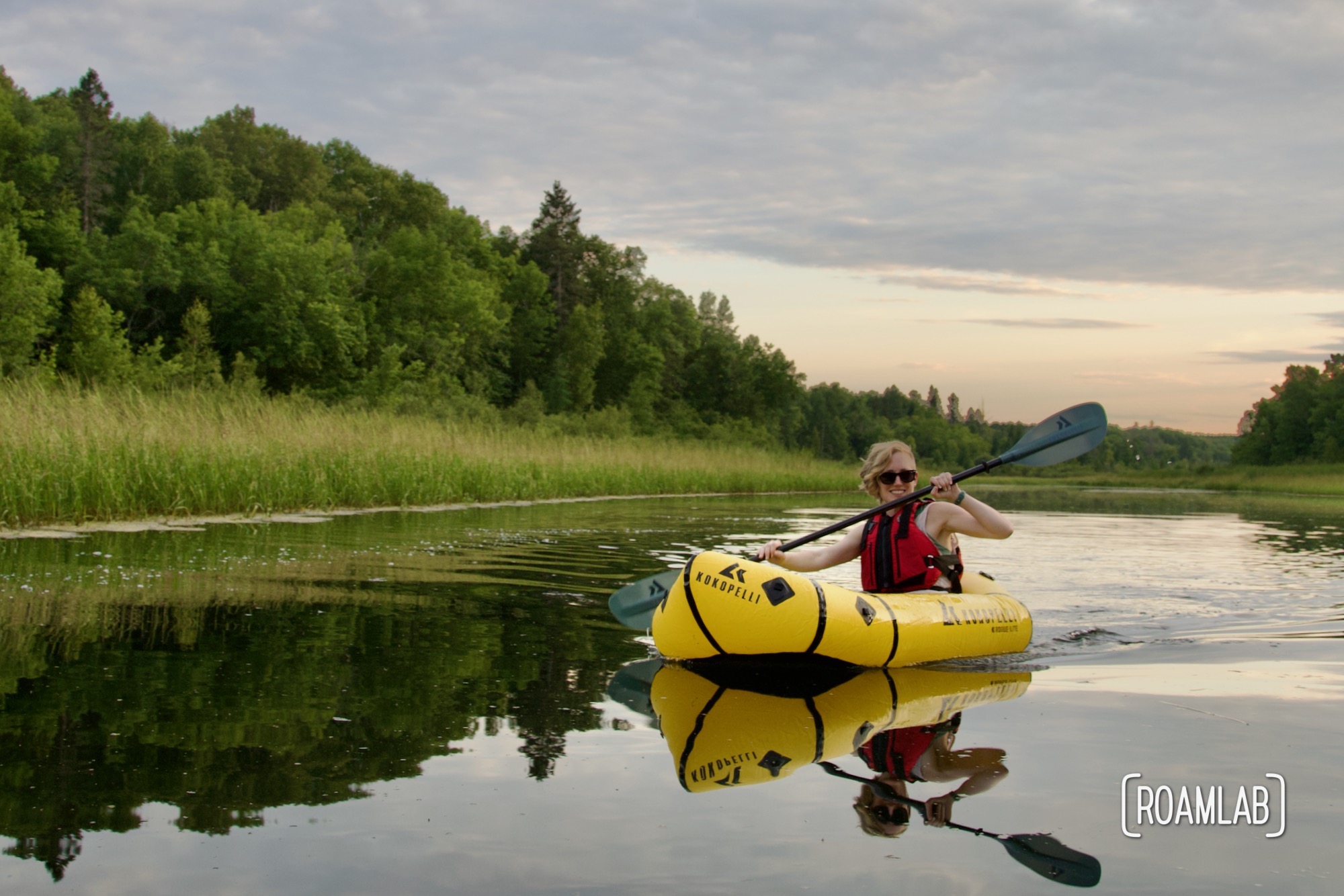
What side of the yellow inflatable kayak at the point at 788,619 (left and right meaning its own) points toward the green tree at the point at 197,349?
right

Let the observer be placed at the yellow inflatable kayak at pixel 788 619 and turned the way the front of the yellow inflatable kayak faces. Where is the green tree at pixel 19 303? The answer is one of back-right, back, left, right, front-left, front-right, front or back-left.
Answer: right

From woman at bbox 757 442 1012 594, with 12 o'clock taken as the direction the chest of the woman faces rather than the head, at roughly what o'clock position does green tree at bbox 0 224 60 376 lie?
The green tree is roughly at 3 o'clock from the woman.

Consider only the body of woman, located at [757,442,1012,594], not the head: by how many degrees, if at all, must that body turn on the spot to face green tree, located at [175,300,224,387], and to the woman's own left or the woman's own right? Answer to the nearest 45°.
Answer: approximately 90° to the woman's own right
